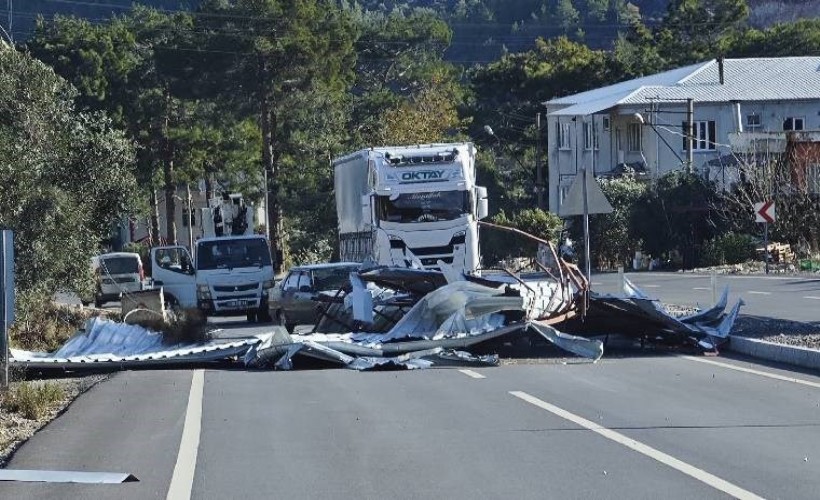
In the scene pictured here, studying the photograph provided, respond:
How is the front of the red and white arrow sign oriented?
toward the camera

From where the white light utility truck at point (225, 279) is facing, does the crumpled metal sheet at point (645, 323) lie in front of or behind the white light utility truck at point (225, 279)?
in front

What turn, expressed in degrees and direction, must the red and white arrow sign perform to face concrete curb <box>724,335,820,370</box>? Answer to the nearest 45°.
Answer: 0° — it already faces it

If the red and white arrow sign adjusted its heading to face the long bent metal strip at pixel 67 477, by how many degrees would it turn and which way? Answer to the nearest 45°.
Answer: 0° — it already faces it

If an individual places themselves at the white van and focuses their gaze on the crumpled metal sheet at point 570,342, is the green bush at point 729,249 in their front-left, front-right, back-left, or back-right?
front-left

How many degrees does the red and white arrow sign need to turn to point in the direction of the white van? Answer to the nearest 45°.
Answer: approximately 90° to its right

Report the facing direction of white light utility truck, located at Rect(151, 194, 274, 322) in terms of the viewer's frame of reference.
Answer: facing the viewer

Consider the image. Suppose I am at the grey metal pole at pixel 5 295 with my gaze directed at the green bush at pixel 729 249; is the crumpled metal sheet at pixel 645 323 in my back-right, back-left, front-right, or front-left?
front-right

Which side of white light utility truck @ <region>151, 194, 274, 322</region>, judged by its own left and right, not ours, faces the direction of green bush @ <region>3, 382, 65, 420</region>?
front

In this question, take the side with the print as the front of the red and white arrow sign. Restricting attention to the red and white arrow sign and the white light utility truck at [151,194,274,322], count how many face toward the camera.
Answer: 2

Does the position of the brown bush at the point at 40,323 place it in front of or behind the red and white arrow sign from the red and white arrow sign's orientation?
in front

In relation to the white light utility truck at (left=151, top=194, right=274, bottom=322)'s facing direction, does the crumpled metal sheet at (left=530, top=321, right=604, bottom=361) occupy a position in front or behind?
in front

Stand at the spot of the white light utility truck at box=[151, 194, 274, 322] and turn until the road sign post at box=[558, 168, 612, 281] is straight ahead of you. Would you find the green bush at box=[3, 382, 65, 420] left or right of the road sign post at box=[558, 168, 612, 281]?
right

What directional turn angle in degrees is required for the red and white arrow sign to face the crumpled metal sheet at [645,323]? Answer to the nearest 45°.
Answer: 0° — it already faces it
